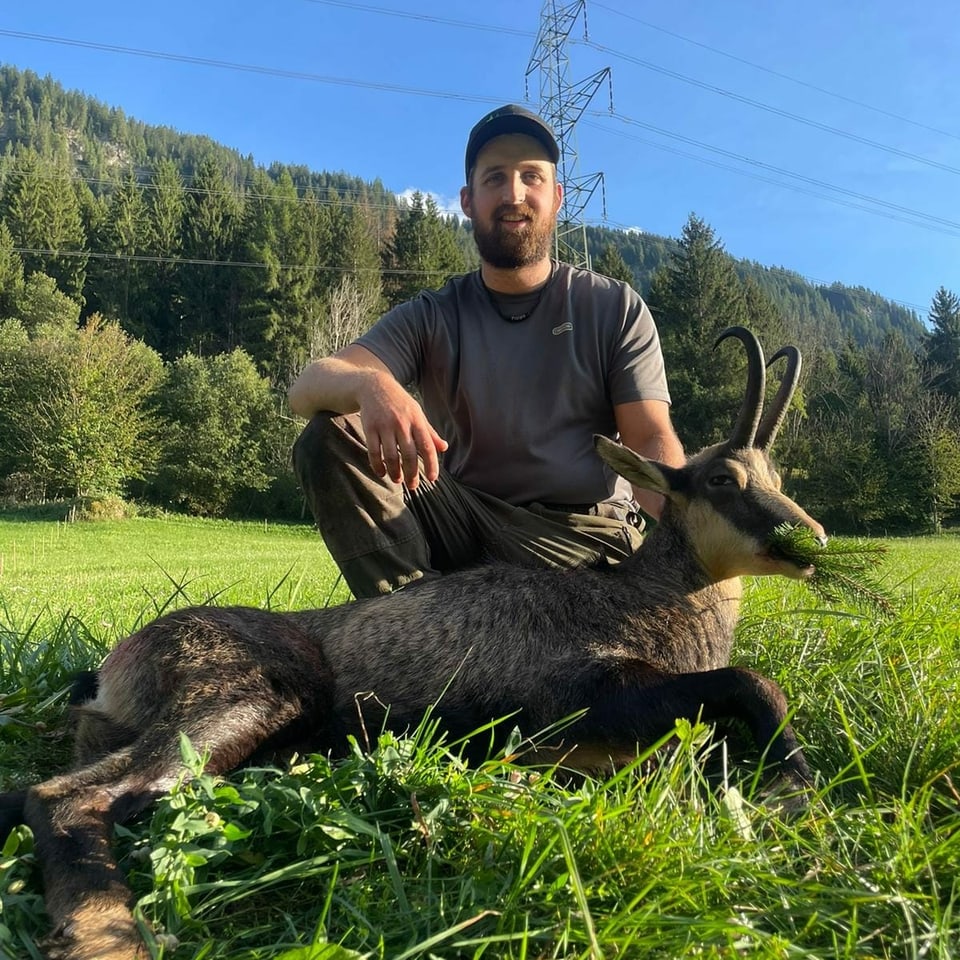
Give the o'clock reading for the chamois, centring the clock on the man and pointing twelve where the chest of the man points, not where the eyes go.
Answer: The chamois is roughly at 12 o'clock from the man.

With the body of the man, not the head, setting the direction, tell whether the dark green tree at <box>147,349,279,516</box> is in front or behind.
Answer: behind

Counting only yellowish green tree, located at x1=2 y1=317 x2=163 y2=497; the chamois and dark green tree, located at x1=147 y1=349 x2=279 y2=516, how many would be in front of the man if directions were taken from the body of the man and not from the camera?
1

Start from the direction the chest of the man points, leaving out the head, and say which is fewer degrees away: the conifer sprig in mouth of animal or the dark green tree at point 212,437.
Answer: the conifer sprig in mouth of animal

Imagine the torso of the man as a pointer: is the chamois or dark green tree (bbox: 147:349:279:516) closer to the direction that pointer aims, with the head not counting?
the chamois

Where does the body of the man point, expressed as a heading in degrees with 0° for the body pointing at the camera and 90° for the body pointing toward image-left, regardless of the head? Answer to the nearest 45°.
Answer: approximately 0°

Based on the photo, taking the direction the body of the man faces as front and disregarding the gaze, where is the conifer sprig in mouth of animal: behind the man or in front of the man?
in front
